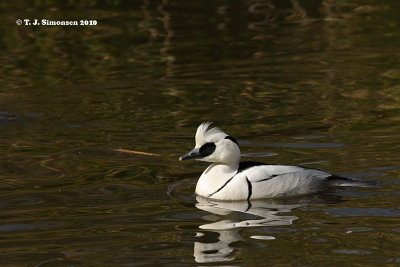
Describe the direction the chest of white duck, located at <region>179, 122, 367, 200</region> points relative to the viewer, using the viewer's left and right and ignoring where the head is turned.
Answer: facing to the left of the viewer
